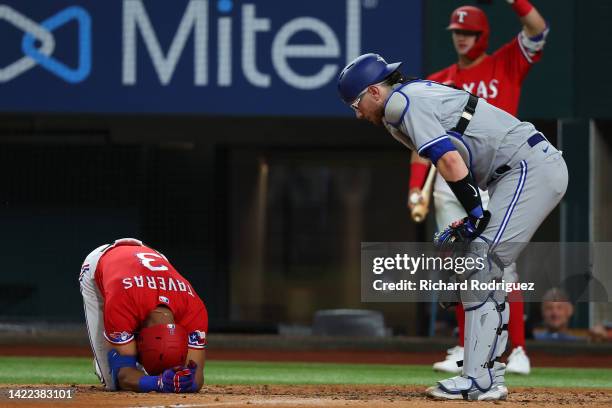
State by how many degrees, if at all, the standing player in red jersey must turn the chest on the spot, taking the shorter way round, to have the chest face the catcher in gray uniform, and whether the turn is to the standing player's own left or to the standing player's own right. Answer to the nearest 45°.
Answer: approximately 45° to the standing player's own left

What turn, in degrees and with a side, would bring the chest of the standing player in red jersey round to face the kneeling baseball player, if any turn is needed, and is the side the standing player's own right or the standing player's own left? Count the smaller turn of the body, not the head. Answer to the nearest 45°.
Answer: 0° — they already face them

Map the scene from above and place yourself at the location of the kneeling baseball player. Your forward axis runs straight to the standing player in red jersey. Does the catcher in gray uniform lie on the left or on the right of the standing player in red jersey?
right

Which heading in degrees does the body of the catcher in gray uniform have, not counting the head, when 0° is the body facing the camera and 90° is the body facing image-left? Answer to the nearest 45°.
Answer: approximately 90°

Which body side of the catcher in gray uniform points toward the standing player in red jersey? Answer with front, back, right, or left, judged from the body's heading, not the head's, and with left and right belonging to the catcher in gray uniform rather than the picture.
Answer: right

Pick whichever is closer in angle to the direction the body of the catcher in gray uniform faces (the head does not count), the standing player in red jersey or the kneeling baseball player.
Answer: the kneeling baseball player

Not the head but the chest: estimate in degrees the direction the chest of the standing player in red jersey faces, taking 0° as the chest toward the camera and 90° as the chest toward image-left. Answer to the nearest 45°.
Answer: approximately 45°

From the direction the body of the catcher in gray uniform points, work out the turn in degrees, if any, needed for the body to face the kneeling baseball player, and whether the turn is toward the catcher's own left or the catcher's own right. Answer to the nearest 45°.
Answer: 0° — they already face them

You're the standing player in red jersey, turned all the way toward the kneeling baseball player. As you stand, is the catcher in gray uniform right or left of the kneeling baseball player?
left
